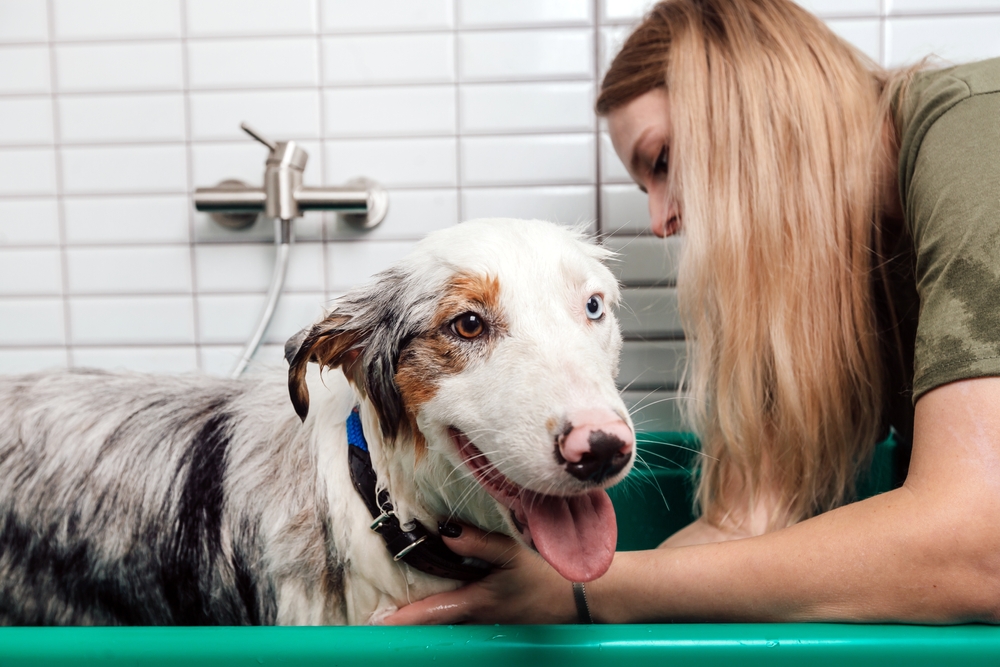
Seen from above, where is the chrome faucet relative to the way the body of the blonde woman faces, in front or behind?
in front

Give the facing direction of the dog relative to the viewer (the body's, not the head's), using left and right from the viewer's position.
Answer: facing to the right of the viewer

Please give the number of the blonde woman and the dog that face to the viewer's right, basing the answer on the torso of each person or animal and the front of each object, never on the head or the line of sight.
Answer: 1

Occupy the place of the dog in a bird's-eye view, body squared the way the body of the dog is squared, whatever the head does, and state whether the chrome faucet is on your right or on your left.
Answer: on your left

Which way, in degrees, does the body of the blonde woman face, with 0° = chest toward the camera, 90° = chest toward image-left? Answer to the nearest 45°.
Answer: approximately 90°
